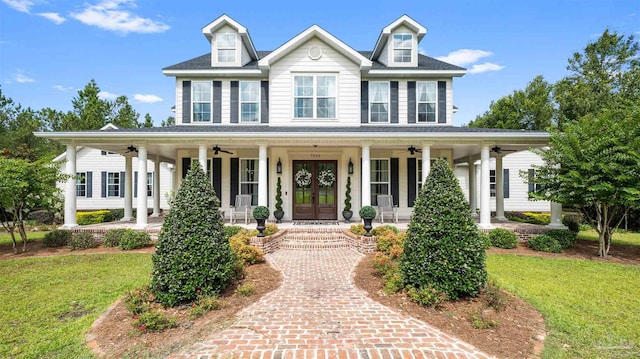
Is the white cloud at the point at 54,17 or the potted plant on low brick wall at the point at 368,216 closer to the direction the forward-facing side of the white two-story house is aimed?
the potted plant on low brick wall

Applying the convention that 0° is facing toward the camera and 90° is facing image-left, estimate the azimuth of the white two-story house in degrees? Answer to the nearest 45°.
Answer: approximately 0°

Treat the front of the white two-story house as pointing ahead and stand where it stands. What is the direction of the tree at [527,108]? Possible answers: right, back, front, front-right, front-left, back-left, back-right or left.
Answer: back-left

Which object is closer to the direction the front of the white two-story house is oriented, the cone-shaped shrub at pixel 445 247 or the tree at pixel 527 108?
the cone-shaped shrub

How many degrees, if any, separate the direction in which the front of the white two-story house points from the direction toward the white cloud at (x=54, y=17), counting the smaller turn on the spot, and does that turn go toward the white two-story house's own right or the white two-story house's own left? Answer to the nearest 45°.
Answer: approximately 90° to the white two-story house's own right
